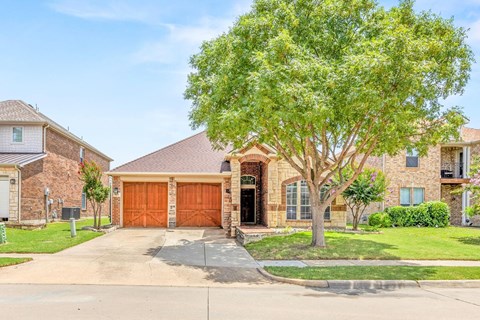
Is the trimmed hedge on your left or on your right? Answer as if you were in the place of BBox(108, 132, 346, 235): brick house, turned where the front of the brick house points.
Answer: on your left

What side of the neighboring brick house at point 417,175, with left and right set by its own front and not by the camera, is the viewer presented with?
front

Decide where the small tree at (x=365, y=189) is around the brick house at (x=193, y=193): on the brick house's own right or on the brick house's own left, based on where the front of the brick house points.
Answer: on the brick house's own left

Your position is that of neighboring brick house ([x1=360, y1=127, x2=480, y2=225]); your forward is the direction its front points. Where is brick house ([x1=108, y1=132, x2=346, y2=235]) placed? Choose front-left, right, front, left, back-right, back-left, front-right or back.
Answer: front-right

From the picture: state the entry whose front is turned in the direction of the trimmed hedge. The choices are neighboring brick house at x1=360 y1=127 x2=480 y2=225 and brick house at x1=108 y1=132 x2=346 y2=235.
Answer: the neighboring brick house

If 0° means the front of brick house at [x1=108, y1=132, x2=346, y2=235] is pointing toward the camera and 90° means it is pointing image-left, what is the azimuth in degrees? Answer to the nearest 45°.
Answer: approximately 0°

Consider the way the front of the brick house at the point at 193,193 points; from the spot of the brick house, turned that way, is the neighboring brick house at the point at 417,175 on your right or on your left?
on your left

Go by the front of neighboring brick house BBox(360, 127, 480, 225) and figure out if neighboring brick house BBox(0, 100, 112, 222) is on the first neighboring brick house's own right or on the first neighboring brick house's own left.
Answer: on the first neighboring brick house's own right

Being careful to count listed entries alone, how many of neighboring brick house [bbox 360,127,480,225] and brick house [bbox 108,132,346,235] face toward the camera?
2

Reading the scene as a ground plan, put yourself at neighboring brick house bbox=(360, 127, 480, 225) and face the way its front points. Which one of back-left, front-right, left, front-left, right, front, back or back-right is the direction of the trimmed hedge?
front

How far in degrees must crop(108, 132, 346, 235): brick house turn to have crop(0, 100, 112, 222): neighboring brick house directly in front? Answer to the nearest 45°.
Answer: approximately 90° to its right

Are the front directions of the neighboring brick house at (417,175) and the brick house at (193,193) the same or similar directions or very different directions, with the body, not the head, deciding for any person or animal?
same or similar directions
